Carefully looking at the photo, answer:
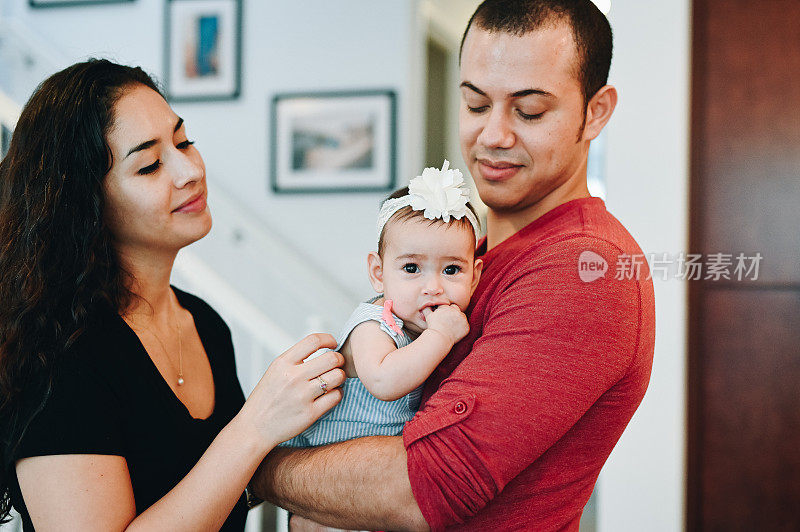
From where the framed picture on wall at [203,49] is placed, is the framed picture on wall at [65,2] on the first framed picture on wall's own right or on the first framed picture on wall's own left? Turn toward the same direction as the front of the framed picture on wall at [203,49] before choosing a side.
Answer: on the first framed picture on wall's own right

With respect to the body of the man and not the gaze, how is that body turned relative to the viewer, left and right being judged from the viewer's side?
facing to the left of the viewer

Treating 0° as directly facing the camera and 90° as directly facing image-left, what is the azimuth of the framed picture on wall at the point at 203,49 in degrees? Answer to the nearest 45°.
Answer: approximately 0°

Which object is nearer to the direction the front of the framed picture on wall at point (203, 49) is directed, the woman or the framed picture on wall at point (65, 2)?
the woman

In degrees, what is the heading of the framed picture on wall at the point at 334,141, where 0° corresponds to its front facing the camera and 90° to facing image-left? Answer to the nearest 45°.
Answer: approximately 0°

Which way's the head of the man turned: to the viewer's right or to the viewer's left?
to the viewer's left

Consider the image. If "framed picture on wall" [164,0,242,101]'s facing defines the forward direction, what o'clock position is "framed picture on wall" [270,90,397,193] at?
"framed picture on wall" [270,90,397,193] is roughly at 10 o'clock from "framed picture on wall" [164,0,242,101].
